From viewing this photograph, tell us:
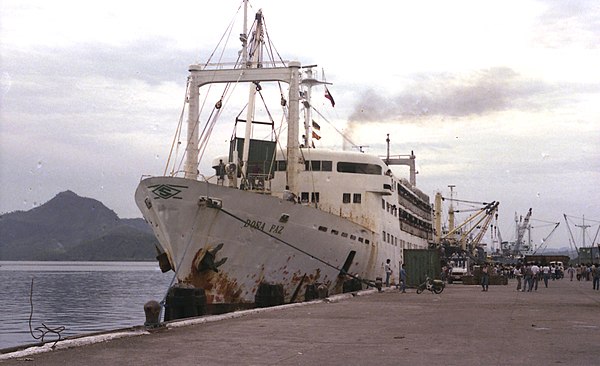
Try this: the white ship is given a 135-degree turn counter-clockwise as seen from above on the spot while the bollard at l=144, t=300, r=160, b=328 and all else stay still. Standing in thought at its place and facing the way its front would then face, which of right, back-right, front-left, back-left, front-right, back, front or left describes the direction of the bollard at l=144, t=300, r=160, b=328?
right

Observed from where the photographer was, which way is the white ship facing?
facing the viewer and to the left of the viewer
